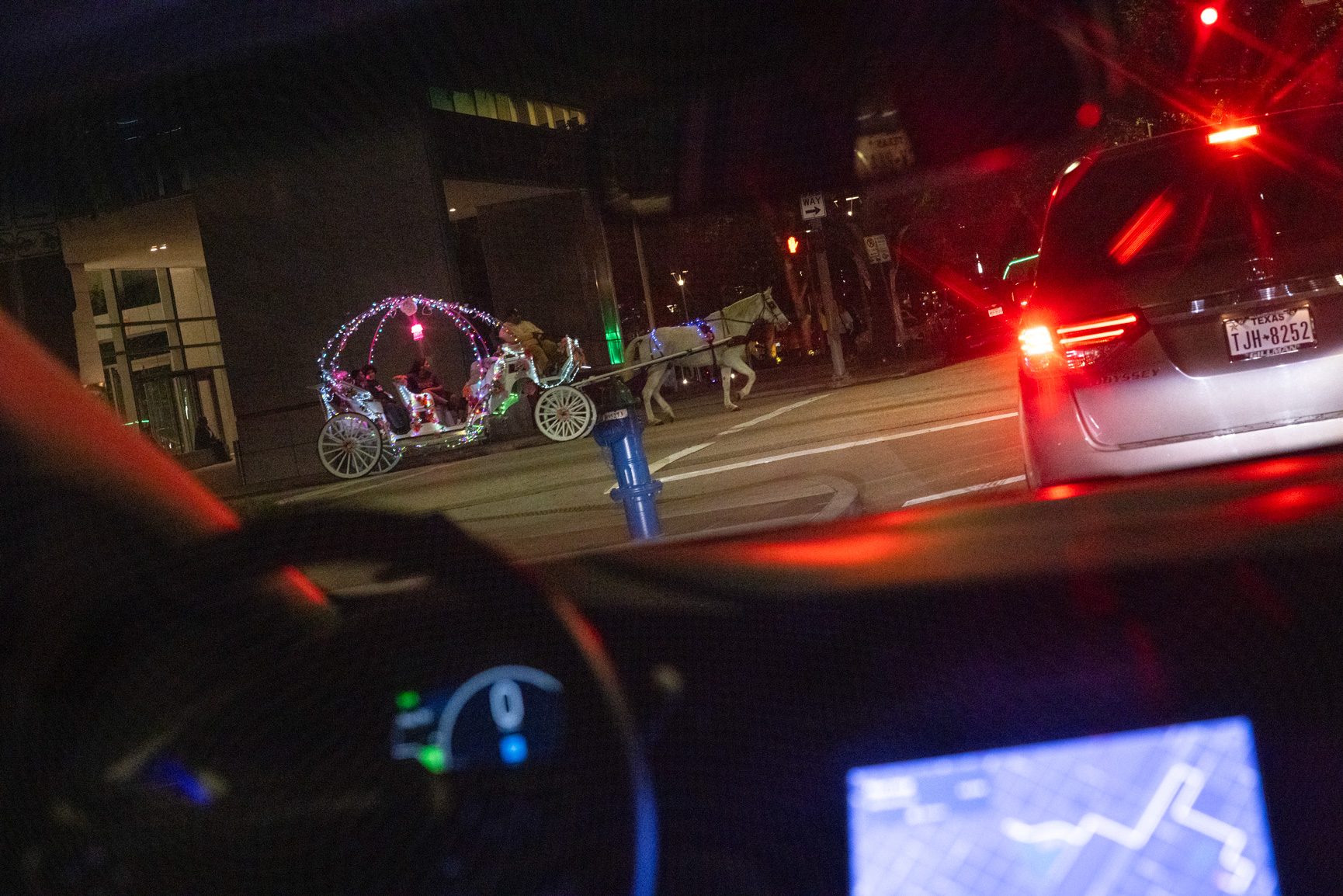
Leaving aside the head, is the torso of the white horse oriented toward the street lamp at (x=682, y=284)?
no

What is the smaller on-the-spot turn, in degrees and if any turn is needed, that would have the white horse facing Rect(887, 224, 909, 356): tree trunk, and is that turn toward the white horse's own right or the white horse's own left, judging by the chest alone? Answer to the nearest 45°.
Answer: approximately 45° to the white horse's own left

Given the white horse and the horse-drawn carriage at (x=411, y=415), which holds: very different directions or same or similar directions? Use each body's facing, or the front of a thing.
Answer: same or similar directions

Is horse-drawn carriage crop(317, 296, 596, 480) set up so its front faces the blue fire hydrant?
no

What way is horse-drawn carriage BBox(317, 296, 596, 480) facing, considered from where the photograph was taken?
facing to the right of the viewer

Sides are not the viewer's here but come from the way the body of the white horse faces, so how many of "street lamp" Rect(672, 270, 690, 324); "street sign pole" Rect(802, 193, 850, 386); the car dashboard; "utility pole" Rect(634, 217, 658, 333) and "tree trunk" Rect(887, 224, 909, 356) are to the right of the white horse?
1

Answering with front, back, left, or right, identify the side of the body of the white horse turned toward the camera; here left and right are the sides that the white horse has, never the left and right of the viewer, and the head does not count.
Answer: right

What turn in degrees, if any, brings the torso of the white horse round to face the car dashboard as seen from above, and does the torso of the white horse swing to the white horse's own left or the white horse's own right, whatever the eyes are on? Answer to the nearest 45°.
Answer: approximately 90° to the white horse's own right

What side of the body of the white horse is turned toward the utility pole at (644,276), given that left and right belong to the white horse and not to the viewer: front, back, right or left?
left

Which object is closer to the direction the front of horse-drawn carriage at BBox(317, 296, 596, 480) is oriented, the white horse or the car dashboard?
the white horse

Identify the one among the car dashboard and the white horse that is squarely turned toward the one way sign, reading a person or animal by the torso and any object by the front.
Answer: the white horse

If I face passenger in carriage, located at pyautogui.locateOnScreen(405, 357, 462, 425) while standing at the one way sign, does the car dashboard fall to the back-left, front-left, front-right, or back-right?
front-left

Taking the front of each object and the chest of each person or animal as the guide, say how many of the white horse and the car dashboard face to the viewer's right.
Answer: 1

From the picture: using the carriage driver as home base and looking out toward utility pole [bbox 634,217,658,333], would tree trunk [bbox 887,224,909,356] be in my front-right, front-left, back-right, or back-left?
front-right
